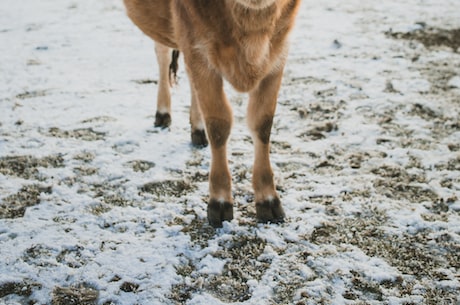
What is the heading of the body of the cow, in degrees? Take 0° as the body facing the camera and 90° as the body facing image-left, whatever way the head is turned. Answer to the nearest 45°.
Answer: approximately 315°
